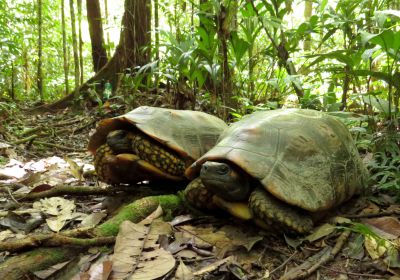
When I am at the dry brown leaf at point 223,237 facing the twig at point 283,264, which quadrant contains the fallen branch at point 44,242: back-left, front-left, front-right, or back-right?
back-right

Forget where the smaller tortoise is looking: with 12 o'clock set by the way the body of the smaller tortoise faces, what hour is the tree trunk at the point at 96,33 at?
The tree trunk is roughly at 4 o'clock from the smaller tortoise.

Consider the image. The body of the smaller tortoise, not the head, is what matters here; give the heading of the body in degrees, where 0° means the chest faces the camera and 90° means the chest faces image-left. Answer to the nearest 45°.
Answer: approximately 45°

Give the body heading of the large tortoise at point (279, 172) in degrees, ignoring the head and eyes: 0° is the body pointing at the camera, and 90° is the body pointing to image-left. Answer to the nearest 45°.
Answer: approximately 45°
